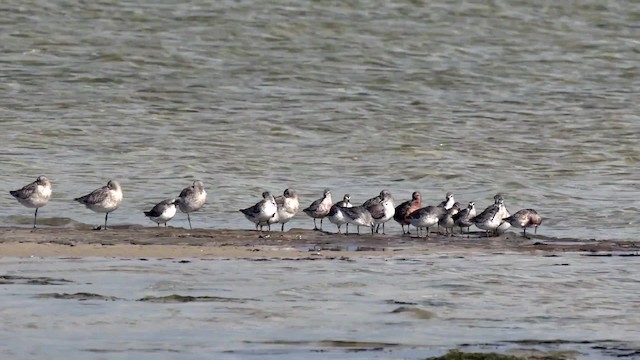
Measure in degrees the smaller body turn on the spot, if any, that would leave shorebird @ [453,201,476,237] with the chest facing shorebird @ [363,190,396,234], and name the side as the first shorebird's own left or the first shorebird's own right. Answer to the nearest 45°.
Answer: approximately 135° to the first shorebird's own right

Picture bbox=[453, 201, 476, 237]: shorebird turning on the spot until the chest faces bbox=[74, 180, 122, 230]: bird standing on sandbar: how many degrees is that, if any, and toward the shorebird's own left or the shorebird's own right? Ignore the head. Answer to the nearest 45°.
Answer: approximately 135° to the shorebird's own right

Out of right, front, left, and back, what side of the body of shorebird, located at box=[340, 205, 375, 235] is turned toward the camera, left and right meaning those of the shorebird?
right

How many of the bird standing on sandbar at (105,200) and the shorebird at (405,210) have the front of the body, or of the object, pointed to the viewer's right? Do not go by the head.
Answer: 2

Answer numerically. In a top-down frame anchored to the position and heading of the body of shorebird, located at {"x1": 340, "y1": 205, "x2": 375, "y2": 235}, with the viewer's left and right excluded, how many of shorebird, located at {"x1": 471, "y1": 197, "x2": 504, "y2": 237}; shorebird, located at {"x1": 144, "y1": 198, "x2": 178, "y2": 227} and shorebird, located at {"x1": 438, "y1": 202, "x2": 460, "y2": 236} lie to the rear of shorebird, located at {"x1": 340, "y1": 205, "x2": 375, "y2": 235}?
1

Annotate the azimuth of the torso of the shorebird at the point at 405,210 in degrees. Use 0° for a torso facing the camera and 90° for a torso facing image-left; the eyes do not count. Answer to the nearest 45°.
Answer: approximately 270°

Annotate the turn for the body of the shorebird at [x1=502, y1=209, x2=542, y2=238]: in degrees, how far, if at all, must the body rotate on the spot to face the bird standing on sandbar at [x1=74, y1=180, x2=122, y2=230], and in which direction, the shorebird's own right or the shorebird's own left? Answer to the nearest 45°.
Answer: approximately 180°

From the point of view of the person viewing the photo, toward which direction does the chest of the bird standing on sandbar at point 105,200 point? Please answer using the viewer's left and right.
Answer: facing to the right of the viewer

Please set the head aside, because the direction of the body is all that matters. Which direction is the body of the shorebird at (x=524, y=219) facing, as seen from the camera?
to the viewer's right
